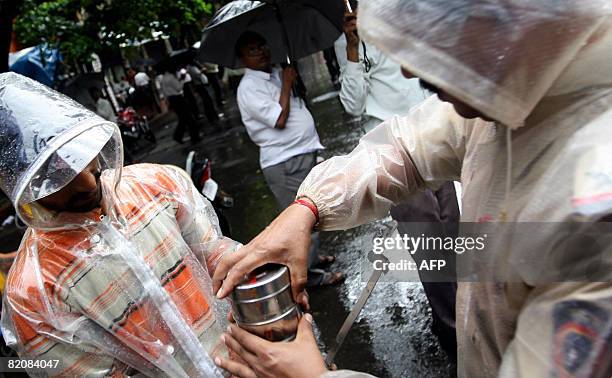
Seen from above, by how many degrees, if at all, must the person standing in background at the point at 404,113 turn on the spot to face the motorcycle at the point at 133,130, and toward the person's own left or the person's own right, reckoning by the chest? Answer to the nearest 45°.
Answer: approximately 90° to the person's own right

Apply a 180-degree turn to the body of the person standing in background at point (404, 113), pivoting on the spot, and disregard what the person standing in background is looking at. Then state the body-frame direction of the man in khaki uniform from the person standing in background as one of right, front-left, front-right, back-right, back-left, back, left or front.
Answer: back-right

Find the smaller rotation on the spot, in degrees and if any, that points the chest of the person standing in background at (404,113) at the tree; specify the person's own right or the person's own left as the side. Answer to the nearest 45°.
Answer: approximately 90° to the person's own right

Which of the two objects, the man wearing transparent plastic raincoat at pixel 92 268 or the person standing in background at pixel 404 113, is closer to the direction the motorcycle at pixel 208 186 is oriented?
the person standing in background

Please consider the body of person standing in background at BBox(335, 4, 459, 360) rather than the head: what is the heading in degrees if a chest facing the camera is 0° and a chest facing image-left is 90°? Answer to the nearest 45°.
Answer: approximately 45°
